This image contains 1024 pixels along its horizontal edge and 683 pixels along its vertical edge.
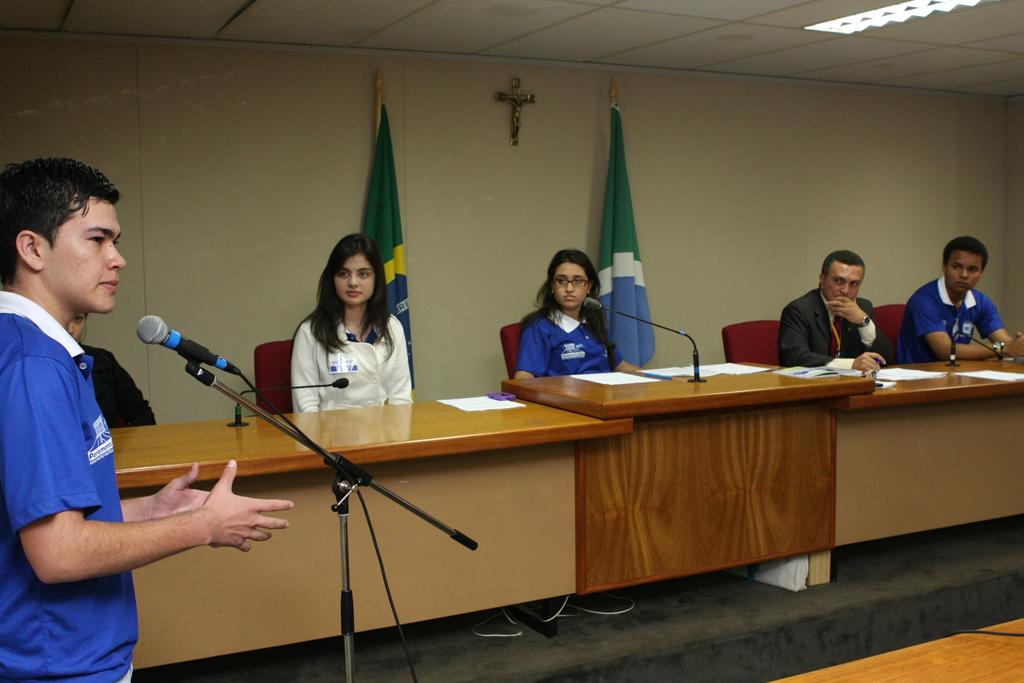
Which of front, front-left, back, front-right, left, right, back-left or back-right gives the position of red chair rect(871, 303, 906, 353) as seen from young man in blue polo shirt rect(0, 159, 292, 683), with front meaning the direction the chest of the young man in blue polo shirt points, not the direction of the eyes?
front-left

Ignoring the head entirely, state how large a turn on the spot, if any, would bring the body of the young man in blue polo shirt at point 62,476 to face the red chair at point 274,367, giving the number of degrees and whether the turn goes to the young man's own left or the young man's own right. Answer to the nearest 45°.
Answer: approximately 90° to the young man's own left

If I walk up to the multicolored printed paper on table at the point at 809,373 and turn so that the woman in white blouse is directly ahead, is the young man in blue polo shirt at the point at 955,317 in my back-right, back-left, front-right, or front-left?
back-right

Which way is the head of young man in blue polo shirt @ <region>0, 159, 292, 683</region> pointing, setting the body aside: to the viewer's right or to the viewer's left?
to the viewer's right

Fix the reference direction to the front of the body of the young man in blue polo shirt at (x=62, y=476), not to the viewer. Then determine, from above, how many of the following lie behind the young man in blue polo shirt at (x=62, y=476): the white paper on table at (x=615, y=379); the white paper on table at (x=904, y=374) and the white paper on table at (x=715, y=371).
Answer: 0

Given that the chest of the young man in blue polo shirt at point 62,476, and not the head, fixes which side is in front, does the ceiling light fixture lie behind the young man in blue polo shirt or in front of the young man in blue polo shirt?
in front

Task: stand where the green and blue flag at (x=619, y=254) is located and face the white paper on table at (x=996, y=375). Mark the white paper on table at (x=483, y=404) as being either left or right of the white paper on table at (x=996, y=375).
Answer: right

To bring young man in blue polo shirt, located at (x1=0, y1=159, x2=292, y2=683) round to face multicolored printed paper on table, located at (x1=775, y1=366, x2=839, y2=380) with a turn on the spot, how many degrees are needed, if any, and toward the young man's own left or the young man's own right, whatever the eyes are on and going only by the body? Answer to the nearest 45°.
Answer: approximately 45° to the young man's own left

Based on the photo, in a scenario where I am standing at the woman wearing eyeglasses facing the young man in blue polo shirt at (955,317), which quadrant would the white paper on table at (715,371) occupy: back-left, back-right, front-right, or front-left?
front-right

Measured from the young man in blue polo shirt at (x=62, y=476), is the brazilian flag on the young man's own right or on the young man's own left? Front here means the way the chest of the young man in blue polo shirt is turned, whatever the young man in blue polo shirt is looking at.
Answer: on the young man's own left

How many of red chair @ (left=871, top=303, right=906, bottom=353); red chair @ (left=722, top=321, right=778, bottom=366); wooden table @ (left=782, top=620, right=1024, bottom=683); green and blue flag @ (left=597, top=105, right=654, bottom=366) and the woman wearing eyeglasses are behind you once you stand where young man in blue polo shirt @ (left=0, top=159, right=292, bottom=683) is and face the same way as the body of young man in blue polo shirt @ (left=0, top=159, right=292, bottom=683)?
0

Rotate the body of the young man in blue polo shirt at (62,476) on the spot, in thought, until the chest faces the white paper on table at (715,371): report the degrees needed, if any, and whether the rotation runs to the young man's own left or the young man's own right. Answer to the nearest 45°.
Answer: approximately 45° to the young man's own left

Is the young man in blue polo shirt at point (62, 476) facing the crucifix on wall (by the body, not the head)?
no

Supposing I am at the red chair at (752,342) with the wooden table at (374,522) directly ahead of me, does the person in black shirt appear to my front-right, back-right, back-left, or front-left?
front-right

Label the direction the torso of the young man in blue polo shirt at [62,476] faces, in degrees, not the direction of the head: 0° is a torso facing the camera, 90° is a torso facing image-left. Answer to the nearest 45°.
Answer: approximately 270°

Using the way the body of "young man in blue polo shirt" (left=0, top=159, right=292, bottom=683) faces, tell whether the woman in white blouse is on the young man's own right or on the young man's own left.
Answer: on the young man's own left
